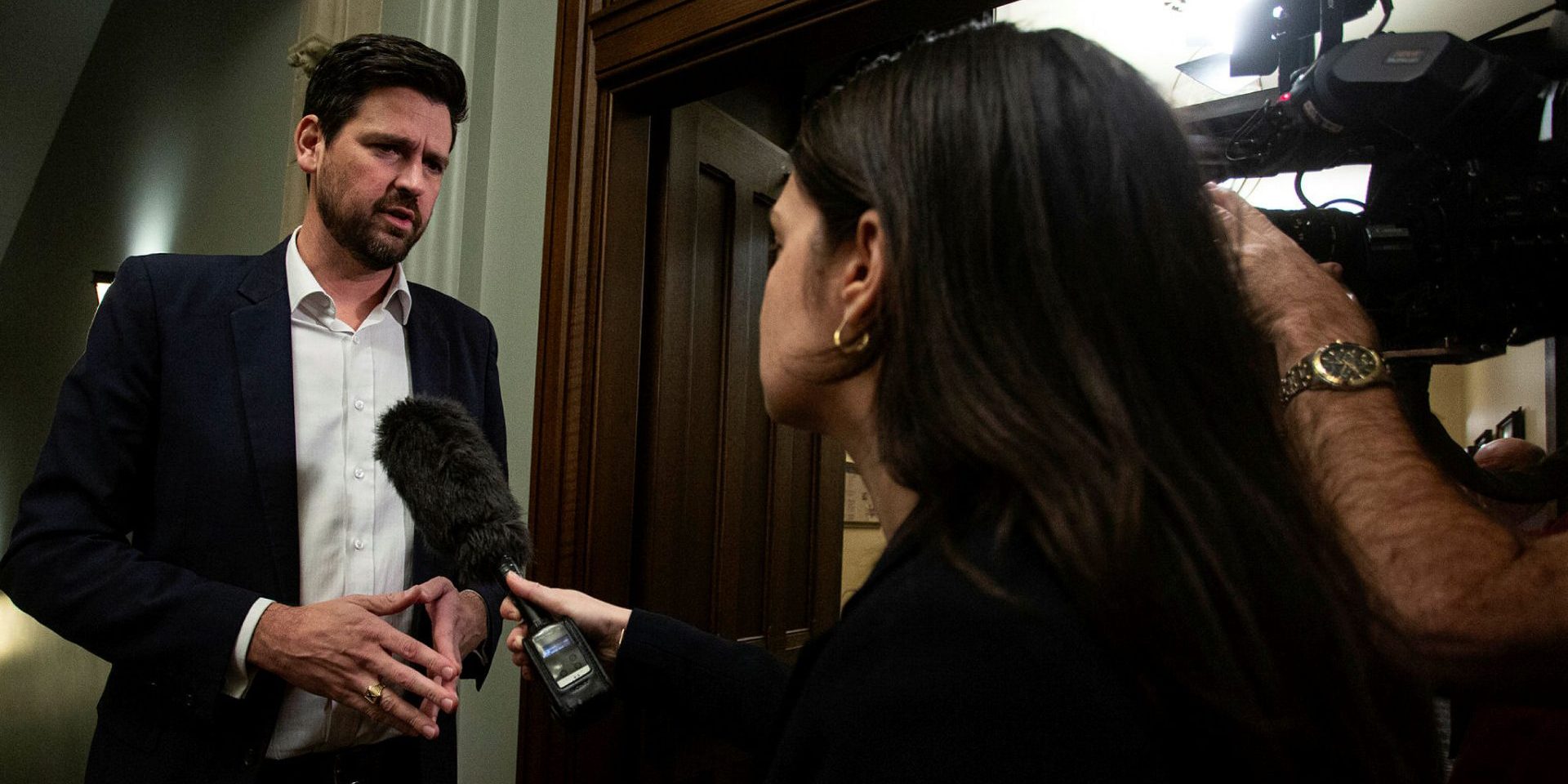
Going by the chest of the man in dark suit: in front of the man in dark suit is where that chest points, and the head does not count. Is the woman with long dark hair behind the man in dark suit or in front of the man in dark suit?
in front

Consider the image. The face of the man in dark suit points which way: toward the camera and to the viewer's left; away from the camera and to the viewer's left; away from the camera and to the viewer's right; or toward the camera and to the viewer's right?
toward the camera and to the viewer's right

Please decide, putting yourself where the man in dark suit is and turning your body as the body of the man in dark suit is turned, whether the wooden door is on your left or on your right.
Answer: on your left

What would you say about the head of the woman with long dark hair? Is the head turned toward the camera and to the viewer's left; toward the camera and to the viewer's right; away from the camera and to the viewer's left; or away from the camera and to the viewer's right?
away from the camera and to the viewer's left

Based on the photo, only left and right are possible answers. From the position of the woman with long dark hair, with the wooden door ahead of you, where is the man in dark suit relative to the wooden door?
left

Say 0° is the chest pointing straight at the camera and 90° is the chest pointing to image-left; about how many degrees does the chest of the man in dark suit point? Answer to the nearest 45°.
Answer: approximately 315°

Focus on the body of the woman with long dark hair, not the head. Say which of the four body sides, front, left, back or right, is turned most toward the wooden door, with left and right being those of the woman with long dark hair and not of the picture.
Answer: front

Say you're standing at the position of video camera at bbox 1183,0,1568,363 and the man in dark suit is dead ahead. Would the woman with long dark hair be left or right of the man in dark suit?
left

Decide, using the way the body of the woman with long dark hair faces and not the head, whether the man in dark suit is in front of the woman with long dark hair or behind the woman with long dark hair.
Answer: in front

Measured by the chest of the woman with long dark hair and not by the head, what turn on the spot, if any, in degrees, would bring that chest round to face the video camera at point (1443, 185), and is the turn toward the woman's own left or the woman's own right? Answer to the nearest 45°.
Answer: approximately 90° to the woman's own right

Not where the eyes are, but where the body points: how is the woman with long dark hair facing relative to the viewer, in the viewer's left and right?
facing away from the viewer and to the left of the viewer
